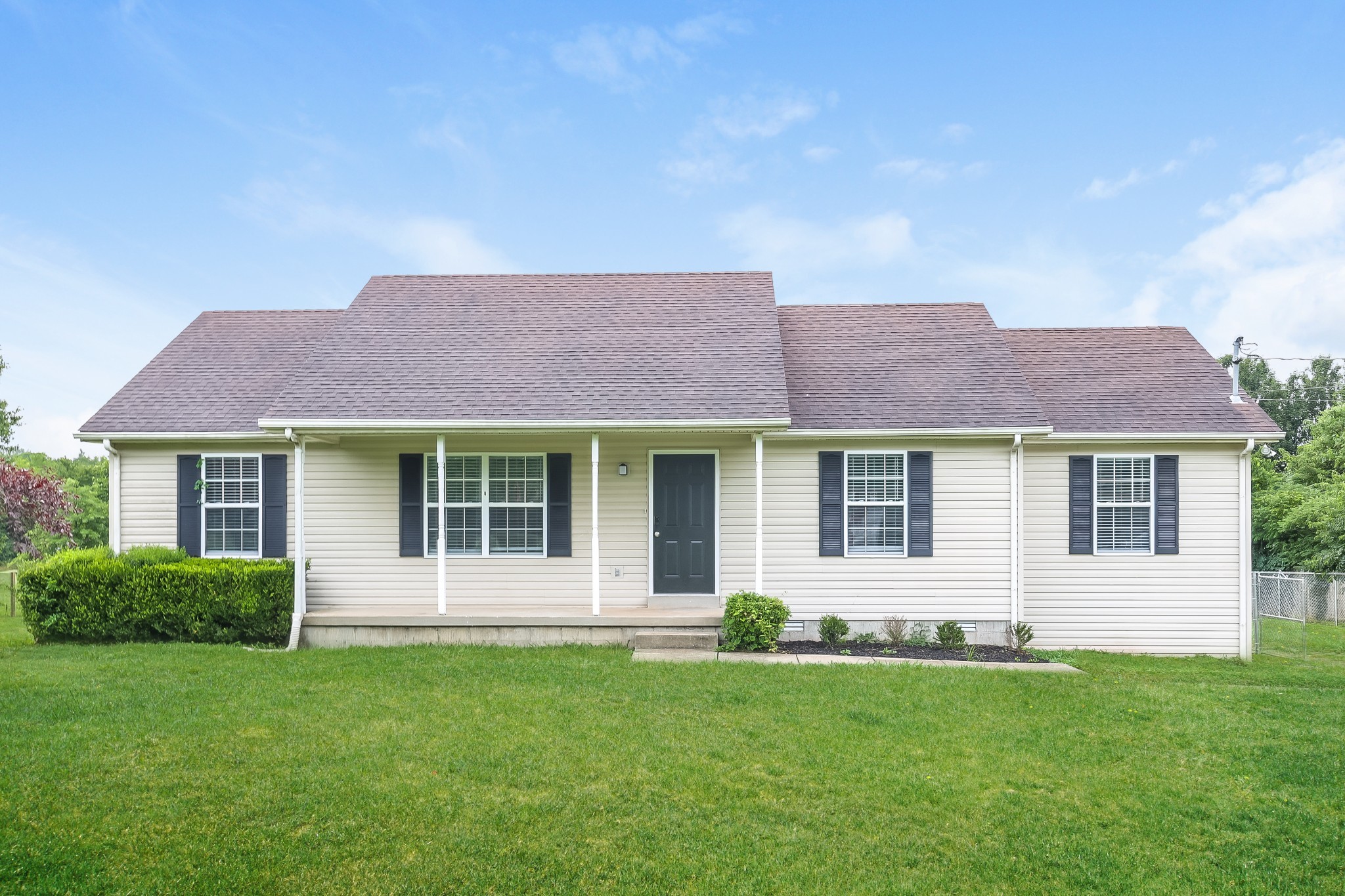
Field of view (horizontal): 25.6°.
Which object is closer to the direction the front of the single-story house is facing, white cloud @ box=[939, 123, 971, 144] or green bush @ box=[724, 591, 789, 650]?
the green bush

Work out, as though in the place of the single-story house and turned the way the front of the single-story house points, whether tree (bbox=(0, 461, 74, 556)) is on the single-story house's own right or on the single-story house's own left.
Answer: on the single-story house's own right

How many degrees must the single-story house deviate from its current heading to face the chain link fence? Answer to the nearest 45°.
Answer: approximately 135° to its left

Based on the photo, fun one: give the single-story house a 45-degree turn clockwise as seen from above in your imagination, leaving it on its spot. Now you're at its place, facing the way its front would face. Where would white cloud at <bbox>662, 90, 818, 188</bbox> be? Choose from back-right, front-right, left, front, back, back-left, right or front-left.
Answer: back-right

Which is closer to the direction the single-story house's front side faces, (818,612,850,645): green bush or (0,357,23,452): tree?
the green bush

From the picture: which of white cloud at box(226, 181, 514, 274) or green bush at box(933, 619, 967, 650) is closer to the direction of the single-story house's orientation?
the green bush

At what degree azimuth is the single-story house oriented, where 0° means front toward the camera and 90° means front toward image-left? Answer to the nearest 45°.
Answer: approximately 0°
